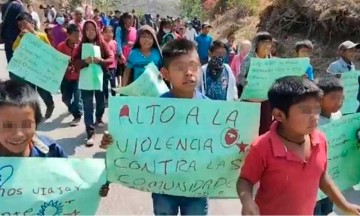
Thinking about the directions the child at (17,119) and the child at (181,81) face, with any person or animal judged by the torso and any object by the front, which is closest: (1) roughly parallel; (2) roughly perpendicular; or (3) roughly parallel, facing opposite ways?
roughly parallel

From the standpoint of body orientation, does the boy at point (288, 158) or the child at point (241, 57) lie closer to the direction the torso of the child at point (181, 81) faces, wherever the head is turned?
the boy

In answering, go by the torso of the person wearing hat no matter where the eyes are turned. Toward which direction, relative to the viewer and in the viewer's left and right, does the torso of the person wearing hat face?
facing the viewer and to the right of the viewer

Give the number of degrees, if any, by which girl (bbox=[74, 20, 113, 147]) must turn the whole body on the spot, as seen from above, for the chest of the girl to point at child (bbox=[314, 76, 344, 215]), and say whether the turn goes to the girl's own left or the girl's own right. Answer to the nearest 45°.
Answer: approximately 45° to the girl's own left

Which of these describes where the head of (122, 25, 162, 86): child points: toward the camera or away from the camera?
toward the camera

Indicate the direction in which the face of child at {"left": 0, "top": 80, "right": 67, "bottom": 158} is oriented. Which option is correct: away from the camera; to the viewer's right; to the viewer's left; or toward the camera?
toward the camera

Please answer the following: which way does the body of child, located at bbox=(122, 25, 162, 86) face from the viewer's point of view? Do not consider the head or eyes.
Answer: toward the camera

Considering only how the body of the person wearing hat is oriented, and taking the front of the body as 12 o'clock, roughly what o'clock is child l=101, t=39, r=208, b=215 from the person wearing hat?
The child is roughly at 2 o'clock from the person wearing hat.

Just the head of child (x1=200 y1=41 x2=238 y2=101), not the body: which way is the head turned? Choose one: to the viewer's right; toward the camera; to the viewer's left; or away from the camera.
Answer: toward the camera

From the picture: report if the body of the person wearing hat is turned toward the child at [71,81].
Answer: no

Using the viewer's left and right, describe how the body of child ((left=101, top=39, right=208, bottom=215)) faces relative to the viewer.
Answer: facing the viewer

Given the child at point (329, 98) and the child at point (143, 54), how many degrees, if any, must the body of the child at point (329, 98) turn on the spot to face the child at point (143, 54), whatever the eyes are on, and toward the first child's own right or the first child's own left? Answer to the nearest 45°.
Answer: approximately 180°

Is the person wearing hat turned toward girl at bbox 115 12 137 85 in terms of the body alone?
no

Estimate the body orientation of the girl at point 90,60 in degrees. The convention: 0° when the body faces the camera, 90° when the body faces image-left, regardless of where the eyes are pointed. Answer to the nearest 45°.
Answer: approximately 0°

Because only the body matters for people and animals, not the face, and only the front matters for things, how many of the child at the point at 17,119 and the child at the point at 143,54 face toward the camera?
2

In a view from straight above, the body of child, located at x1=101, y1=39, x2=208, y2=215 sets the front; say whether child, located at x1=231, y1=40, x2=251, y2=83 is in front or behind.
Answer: behind

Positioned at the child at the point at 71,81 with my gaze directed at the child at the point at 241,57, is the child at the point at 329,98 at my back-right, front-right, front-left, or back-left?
front-right

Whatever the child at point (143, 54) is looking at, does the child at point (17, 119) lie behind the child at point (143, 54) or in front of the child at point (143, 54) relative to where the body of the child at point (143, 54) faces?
in front

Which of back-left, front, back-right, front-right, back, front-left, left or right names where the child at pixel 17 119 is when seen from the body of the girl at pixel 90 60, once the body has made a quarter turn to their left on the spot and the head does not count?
right

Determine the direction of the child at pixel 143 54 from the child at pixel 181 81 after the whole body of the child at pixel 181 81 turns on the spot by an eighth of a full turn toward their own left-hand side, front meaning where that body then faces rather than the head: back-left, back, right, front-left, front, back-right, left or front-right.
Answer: back-left

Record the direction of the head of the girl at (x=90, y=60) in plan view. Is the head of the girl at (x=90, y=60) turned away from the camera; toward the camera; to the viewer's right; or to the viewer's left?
toward the camera
